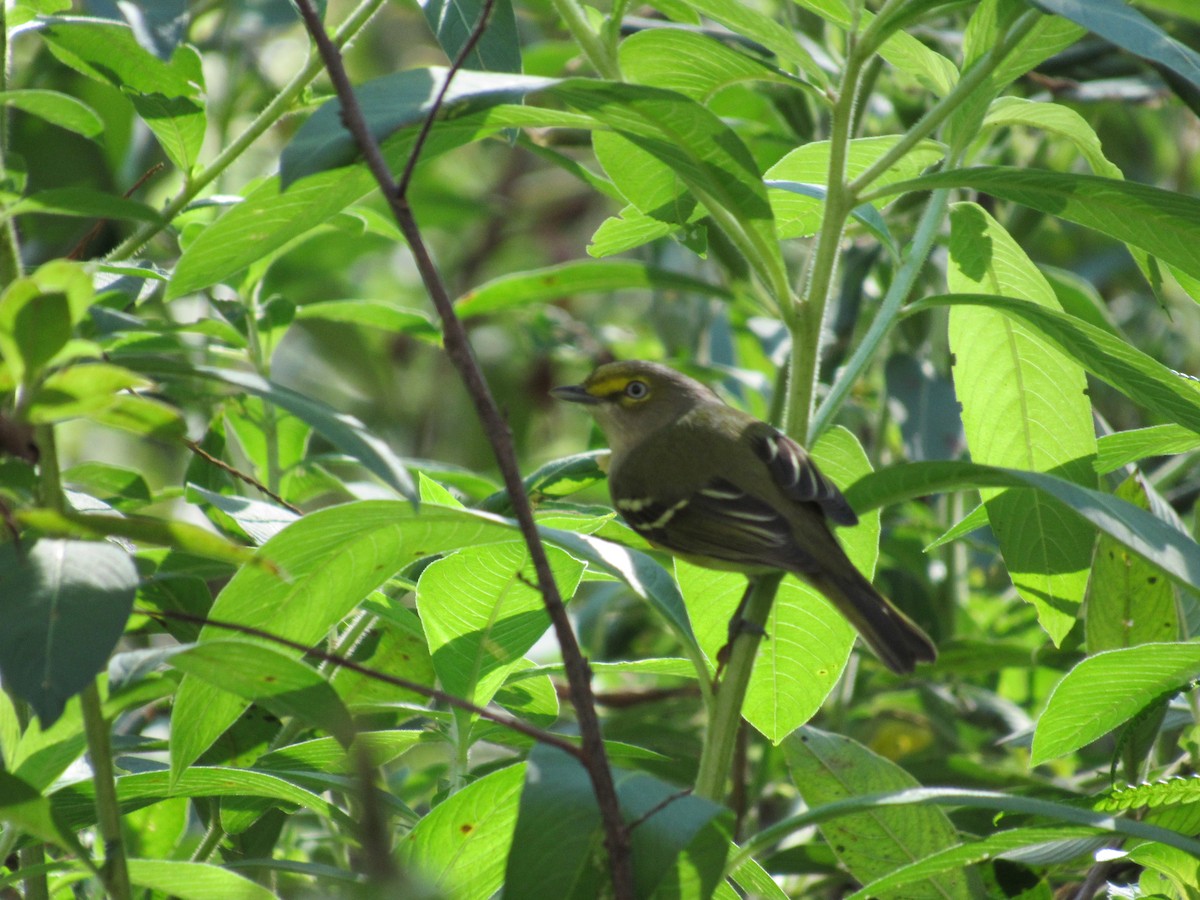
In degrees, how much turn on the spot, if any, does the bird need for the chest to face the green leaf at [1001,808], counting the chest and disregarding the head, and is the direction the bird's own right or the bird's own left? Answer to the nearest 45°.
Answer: approximately 135° to the bird's own left

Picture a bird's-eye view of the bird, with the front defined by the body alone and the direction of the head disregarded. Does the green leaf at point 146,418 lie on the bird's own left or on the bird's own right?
on the bird's own left

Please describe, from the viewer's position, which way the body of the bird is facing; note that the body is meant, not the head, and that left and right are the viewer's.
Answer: facing away from the viewer and to the left of the viewer
